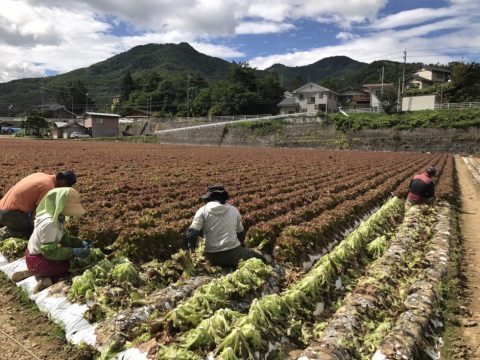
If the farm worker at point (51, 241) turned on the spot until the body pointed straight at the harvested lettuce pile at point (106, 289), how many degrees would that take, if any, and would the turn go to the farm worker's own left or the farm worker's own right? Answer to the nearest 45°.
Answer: approximately 45° to the farm worker's own right

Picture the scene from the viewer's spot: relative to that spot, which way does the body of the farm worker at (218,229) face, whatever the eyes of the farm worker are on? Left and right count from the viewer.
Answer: facing away from the viewer

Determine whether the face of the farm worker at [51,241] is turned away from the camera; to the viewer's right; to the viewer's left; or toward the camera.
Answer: to the viewer's right

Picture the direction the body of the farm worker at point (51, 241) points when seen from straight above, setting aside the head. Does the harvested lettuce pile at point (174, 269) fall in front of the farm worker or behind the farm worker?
in front

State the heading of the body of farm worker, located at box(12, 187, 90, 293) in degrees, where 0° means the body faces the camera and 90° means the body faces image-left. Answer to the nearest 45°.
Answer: approximately 270°

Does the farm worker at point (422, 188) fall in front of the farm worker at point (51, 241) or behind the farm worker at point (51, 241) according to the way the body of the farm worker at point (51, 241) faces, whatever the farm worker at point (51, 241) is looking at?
in front

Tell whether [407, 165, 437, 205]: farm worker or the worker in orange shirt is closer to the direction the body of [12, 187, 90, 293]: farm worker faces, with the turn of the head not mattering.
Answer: the farm worker

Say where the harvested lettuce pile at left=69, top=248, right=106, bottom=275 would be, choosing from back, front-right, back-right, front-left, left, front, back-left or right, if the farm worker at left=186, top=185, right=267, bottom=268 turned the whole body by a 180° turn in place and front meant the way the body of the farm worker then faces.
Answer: right

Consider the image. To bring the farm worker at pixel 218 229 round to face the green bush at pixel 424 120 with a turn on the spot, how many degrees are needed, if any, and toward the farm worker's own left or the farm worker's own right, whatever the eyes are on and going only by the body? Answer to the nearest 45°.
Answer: approximately 45° to the farm worker's own right

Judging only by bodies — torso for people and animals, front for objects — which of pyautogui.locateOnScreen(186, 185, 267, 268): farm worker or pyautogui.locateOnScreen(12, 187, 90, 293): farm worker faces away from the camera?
pyautogui.locateOnScreen(186, 185, 267, 268): farm worker

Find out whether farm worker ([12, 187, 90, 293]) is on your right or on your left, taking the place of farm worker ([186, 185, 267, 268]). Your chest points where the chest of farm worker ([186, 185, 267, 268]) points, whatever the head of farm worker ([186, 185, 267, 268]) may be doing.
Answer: on your left
